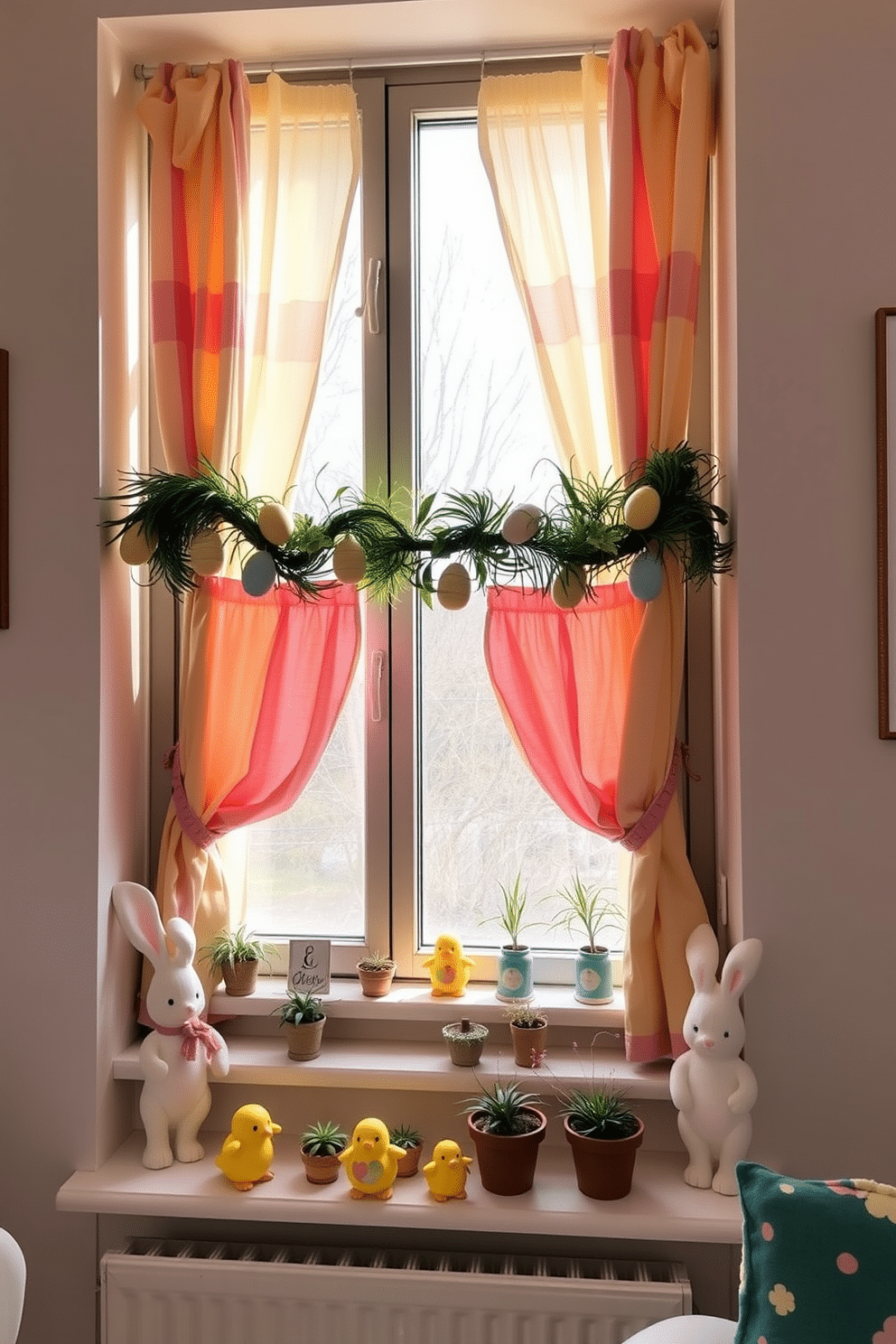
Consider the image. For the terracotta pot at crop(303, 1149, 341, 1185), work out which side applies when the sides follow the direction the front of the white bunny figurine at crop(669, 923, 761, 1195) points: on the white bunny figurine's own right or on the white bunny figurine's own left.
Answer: on the white bunny figurine's own right

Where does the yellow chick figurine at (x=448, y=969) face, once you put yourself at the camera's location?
facing the viewer

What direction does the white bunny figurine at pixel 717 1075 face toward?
toward the camera

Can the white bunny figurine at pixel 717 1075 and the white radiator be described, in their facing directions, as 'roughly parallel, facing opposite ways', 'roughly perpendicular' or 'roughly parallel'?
roughly parallel
